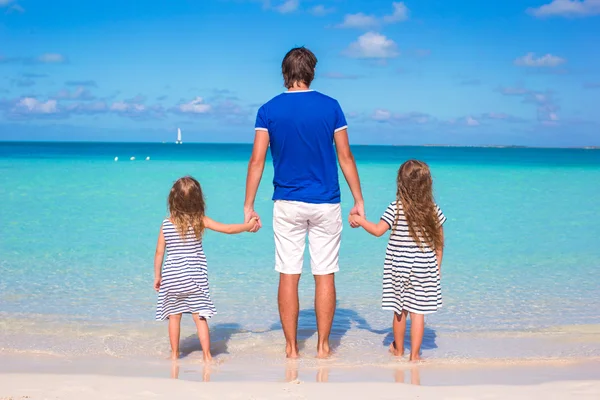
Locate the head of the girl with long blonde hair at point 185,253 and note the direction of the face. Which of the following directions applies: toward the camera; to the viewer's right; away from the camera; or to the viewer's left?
away from the camera

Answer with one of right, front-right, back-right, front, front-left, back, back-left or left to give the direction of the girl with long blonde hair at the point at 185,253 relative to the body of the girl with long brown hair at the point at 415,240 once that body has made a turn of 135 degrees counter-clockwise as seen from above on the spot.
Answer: front-right

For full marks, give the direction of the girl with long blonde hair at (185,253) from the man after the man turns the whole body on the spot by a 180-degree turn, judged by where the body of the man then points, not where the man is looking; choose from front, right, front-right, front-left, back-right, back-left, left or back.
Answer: right

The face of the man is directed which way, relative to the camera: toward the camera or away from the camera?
away from the camera

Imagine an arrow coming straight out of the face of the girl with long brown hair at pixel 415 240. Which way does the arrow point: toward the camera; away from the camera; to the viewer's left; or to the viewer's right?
away from the camera

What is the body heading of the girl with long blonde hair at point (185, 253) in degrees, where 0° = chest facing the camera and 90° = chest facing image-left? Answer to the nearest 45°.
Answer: approximately 180°

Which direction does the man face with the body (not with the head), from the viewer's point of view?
away from the camera

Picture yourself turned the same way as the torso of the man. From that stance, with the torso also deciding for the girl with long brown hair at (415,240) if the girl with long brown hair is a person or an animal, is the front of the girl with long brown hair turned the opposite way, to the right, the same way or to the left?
the same way

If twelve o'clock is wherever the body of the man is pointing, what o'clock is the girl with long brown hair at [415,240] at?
The girl with long brown hair is roughly at 3 o'clock from the man.

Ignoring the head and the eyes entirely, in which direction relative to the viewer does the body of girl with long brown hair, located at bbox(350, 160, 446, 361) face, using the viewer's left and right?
facing away from the viewer

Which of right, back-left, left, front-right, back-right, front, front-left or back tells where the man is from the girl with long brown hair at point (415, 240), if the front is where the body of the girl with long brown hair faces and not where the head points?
left
